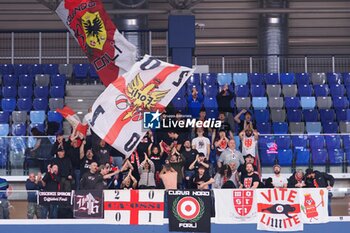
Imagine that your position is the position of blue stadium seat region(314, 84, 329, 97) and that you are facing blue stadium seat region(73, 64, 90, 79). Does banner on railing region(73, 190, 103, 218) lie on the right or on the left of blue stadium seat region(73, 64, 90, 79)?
left

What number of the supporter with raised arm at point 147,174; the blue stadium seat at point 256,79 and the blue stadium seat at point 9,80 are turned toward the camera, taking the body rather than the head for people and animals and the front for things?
3

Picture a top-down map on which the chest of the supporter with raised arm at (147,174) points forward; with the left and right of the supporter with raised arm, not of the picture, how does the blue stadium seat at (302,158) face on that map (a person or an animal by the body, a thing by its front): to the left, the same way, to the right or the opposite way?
the same way

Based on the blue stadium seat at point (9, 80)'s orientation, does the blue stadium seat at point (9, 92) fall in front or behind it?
in front

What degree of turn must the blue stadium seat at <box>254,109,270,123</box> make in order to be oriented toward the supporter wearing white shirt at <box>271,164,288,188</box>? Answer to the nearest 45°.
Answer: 0° — it already faces them

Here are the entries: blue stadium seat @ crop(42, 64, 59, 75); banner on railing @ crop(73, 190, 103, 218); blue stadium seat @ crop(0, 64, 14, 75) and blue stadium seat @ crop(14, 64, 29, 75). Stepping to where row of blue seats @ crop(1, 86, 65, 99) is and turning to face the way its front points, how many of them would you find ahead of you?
1

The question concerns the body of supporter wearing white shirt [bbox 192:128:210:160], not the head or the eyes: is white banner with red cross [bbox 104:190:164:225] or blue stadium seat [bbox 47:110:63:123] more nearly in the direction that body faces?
the white banner with red cross

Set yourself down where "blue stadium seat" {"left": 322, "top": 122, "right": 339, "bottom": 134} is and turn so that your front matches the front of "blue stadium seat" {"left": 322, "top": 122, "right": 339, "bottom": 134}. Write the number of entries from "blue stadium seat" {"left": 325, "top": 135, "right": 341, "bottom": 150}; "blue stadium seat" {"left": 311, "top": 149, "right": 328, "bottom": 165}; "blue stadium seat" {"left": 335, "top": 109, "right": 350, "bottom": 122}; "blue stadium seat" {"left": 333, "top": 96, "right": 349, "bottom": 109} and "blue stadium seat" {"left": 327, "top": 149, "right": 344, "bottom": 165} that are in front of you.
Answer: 3

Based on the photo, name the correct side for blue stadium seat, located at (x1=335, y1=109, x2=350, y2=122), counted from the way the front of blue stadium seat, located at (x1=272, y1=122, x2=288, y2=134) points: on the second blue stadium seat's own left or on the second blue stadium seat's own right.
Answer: on the second blue stadium seat's own left

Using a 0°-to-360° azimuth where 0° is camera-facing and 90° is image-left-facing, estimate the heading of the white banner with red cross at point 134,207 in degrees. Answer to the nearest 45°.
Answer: approximately 0°

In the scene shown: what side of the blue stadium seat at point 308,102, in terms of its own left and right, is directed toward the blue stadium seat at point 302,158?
front

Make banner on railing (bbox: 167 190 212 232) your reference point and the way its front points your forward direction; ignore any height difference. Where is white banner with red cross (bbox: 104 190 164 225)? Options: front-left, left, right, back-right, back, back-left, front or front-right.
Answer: right

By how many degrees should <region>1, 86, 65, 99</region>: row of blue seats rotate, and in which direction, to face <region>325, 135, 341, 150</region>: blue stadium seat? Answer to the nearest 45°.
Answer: approximately 45° to its left

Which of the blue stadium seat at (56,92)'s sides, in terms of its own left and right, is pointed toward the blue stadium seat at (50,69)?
back

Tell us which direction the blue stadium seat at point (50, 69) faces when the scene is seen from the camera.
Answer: facing the viewer

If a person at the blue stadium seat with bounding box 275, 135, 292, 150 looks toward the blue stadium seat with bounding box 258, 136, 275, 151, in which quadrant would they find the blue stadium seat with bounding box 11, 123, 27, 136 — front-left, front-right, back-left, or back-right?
front-right

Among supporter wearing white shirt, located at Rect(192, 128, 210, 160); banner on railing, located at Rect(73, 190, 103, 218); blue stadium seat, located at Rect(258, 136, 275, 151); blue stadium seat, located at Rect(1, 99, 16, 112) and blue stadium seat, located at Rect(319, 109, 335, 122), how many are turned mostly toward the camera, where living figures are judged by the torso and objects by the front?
5

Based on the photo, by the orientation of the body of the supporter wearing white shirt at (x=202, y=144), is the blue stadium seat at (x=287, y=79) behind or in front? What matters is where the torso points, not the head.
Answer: behind

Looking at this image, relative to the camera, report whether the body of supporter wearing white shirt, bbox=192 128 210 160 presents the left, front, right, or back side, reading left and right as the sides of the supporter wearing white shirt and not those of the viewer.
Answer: front

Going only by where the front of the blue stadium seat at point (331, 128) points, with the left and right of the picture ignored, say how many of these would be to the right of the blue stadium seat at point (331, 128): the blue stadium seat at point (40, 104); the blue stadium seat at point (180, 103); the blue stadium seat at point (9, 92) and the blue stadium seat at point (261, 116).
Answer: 4
